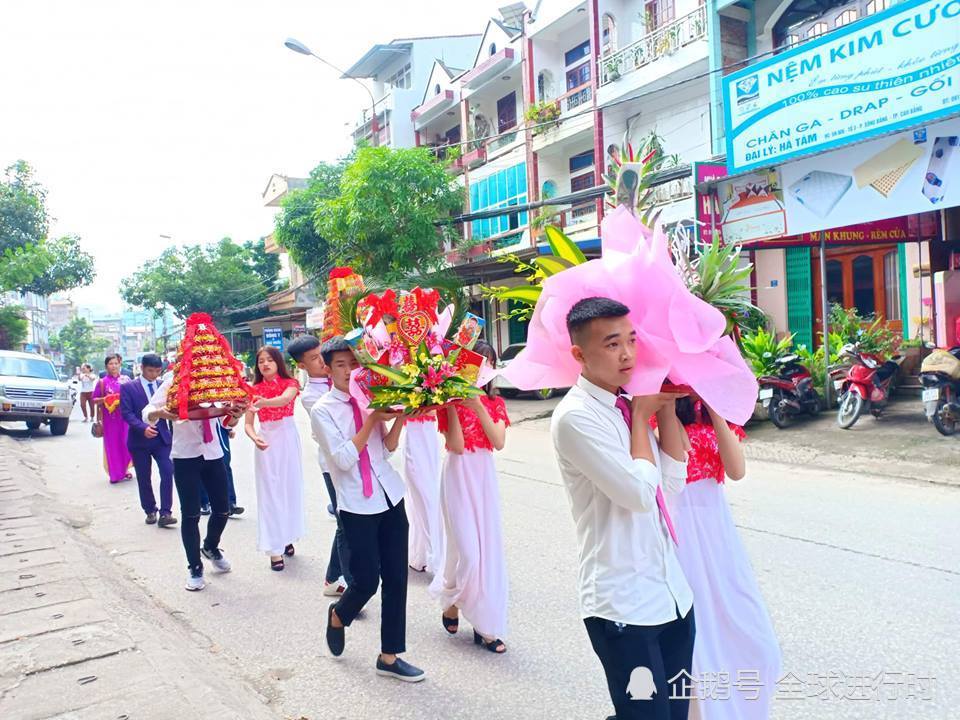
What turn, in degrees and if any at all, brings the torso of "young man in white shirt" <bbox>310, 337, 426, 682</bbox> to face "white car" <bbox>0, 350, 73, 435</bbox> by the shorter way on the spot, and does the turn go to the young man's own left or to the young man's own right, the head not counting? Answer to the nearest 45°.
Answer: approximately 180°

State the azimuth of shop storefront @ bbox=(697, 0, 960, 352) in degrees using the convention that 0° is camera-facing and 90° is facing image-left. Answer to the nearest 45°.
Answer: approximately 45°

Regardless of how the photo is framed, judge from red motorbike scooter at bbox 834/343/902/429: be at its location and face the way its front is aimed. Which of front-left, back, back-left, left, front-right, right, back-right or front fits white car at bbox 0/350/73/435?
front-right

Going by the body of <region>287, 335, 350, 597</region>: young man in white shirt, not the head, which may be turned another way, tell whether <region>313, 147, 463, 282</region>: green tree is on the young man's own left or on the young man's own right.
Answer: on the young man's own left

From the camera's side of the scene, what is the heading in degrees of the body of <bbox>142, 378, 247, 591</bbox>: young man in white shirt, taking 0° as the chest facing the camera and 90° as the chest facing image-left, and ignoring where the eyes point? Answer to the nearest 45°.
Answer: approximately 315°

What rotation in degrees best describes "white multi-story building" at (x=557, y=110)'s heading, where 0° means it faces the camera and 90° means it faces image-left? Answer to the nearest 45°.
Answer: approximately 45°

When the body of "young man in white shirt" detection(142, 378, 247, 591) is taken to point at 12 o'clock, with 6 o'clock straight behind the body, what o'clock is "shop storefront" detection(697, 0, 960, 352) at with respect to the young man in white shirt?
The shop storefront is roughly at 10 o'clock from the young man in white shirt.

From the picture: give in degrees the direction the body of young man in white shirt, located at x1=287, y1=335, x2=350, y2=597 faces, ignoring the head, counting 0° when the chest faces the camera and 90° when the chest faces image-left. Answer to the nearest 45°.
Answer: approximately 315°
